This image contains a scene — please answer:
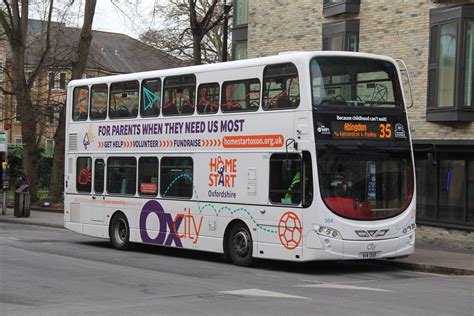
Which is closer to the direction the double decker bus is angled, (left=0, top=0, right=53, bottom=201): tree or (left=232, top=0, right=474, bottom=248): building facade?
the building facade

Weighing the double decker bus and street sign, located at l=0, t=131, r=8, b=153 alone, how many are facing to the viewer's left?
0

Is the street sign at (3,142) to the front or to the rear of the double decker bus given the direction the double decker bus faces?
to the rear

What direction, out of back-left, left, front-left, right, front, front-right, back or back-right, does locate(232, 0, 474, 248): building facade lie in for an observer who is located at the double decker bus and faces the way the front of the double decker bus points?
left

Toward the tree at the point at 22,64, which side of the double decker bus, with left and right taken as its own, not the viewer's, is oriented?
back

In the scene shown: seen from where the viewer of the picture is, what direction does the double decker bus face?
facing the viewer and to the right of the viewer
